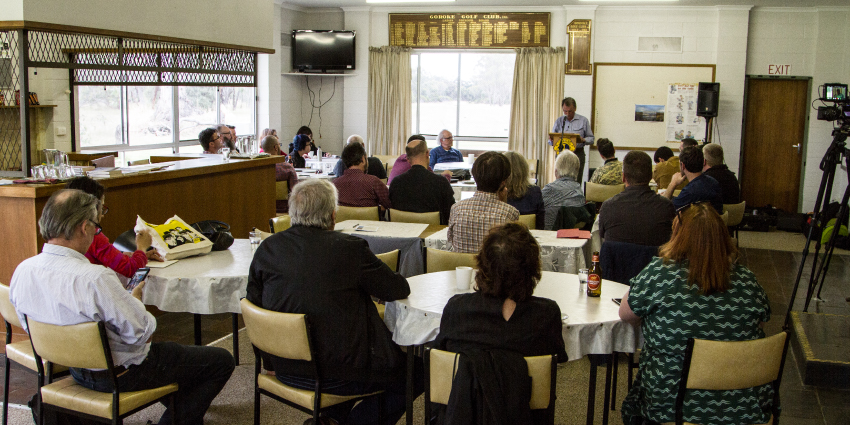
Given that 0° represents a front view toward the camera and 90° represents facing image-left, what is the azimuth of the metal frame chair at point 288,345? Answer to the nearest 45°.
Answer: approximately 225°

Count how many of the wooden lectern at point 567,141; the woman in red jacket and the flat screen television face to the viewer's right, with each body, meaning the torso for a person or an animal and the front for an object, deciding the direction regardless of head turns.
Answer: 1

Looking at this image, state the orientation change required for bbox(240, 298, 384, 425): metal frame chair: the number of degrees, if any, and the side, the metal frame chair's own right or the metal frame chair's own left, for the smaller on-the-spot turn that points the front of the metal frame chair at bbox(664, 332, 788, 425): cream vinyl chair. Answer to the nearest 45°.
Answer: approximately 45° to the metal frame chair's own right

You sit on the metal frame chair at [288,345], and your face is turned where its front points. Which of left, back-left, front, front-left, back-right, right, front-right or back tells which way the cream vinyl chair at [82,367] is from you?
back-left

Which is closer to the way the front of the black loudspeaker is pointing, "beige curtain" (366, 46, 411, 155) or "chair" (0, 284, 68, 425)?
the chair

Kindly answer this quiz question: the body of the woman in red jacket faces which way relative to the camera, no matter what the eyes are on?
to the viewer's right

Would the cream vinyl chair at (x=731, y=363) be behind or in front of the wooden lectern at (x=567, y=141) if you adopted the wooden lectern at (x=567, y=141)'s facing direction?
in front

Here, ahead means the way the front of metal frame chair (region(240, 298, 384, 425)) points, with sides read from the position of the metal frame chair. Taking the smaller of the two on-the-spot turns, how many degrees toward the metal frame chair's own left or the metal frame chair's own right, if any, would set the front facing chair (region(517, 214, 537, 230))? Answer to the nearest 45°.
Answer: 0° — it already faces it

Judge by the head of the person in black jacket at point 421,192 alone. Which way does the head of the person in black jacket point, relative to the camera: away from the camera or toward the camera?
away from the camera

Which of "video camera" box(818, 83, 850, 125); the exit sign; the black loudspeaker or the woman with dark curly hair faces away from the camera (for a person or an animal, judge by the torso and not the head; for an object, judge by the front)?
the woman with dark curly hair

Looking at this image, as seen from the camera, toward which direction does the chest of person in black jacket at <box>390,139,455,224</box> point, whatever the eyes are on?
away from the camera

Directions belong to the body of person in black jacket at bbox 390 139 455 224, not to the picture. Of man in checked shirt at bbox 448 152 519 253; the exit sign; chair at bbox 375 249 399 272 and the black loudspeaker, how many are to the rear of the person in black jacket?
2

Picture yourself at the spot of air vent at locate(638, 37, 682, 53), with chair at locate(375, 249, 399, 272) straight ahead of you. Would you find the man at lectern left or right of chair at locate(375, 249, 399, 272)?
right

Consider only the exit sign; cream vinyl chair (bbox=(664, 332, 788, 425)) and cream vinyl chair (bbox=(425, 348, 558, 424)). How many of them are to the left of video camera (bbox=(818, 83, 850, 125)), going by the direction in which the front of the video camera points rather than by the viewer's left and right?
2
